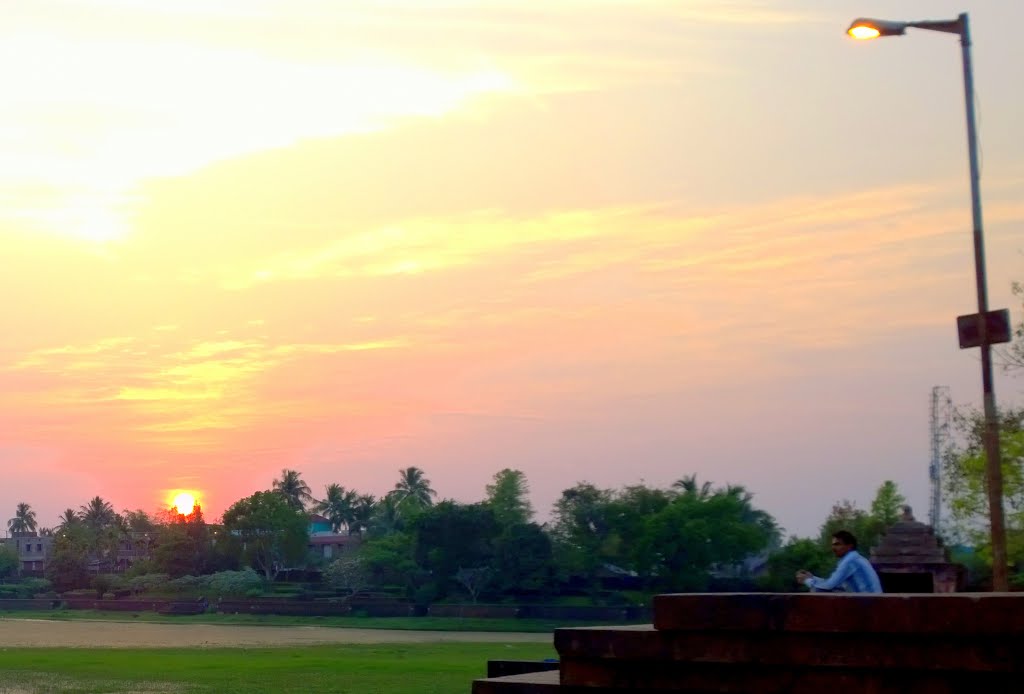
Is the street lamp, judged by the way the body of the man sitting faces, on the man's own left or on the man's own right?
on the man's own right

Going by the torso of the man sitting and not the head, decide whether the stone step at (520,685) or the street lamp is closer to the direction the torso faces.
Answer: the stone step

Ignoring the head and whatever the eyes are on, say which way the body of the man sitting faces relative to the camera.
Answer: to the viewer's left
